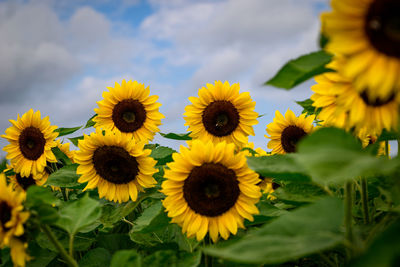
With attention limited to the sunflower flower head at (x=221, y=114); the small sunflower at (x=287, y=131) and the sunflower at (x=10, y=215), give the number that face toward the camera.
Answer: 3

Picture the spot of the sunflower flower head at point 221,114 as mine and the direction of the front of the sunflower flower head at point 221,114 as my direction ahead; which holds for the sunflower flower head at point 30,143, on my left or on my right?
on my right

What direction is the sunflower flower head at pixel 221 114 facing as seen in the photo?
toward the camera

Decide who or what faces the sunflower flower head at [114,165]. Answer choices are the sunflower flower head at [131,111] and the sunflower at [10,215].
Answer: the sunflower flower head at [131,111]

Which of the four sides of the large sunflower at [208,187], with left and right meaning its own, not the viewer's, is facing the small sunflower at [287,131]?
back

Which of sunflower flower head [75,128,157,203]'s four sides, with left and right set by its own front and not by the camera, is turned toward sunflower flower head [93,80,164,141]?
back

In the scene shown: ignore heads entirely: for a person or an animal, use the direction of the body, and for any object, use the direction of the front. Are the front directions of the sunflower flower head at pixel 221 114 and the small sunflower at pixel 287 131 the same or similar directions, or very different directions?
same or similar directions

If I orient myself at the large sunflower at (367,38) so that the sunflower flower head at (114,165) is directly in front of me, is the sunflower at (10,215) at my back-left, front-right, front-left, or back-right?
front-left

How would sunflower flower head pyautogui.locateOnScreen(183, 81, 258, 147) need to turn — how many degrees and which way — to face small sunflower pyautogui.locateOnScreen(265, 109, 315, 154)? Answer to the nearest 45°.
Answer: approximately 135° to its left

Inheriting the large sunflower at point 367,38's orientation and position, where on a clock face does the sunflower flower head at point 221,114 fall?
The sunflower flower head is roughly at 5 o'clock from the large sunflower.

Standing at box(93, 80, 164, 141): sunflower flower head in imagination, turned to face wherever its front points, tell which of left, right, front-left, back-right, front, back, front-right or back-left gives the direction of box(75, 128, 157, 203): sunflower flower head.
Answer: front

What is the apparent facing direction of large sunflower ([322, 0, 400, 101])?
toward the camera

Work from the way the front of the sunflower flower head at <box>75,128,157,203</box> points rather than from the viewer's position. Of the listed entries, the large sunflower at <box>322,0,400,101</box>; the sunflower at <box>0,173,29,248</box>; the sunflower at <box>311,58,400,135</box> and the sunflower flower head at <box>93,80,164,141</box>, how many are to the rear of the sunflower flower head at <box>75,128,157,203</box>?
1

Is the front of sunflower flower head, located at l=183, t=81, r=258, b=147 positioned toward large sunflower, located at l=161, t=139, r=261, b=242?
yes
